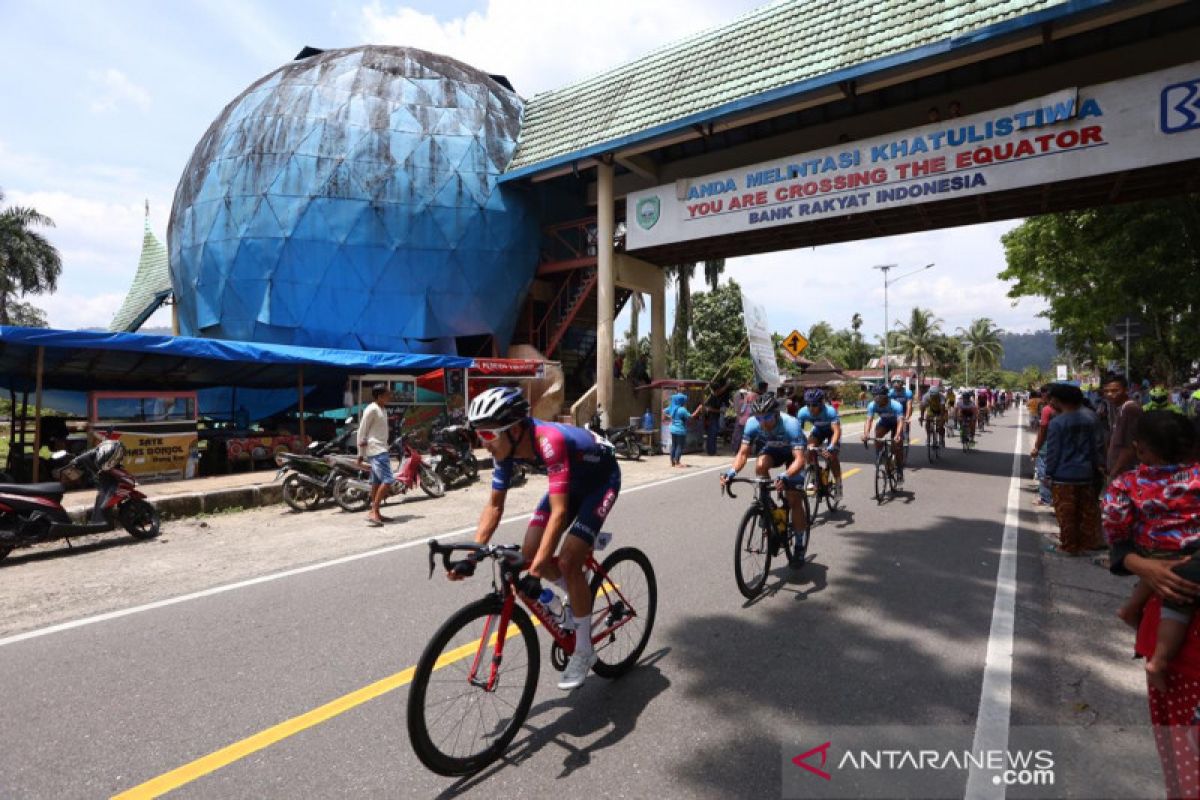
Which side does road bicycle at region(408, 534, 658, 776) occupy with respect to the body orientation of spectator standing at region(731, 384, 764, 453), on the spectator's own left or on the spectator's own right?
on the spectator's own right

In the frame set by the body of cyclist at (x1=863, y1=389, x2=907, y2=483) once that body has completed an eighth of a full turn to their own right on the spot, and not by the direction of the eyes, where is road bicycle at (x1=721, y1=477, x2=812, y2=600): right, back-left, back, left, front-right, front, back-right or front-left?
front-left

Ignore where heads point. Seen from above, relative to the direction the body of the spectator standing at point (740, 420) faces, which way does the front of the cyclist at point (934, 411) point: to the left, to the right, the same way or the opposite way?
to the right

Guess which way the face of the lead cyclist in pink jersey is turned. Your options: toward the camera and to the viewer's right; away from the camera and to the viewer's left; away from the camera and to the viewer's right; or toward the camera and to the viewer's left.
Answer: toward the camera and to the viewer's left

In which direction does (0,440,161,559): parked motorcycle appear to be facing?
to the viewer's right

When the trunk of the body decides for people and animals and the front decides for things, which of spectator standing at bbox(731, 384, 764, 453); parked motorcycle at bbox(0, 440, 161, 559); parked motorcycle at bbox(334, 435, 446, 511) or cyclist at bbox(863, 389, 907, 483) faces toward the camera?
the cyclist

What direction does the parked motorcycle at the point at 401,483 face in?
to the viewer's right

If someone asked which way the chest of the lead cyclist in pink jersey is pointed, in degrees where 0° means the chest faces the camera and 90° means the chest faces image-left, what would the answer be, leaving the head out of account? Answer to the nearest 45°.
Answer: approximately 45°

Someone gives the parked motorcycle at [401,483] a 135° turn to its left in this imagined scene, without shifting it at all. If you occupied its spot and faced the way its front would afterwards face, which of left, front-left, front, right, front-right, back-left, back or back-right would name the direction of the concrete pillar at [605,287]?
right

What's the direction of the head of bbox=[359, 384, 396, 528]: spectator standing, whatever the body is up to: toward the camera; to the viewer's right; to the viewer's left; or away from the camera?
to the viewer's right

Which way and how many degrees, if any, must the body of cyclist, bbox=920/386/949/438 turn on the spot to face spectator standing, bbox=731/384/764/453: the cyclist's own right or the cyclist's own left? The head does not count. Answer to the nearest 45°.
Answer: approximately 90° to the cyclist's own right

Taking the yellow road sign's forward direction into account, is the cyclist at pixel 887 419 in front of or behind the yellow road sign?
in front

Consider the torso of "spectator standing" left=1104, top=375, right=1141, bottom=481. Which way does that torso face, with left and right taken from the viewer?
facing the viewer and to the left of the viewer

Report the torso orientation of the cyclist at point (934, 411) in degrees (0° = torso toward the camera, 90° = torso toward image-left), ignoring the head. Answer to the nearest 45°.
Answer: approximately 0°
